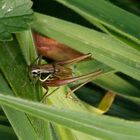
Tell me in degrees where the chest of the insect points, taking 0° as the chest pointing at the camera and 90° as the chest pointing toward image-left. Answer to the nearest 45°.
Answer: approximately 90°
